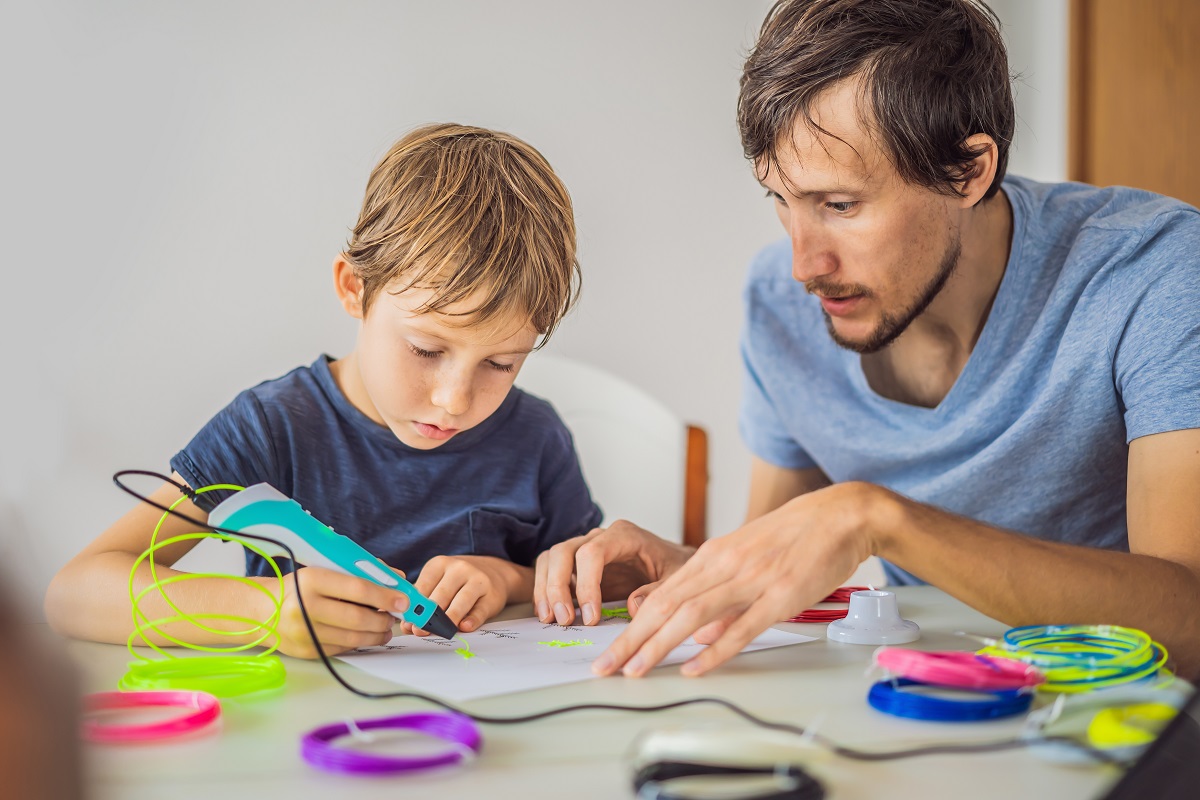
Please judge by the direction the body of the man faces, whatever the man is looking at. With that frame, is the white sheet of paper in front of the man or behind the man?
in front

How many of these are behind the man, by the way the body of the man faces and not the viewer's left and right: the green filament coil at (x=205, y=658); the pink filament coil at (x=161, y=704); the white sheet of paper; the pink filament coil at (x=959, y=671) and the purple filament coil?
0

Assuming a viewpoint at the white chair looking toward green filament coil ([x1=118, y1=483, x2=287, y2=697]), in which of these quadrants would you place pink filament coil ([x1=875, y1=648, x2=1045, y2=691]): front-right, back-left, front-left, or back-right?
front-left

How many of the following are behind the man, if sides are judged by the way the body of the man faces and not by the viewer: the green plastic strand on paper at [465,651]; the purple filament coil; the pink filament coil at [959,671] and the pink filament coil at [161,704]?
0

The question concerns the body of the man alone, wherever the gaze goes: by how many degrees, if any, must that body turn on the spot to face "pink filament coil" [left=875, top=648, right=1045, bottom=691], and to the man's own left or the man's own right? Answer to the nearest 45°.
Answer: approximately 45° to the man's own left

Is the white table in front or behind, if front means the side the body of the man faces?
in front

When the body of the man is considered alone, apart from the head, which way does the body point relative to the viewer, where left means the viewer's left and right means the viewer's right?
facing the viewer and to the left of the viewer

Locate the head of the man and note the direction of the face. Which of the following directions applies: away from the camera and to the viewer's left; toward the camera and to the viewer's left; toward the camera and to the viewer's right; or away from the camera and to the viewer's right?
toward the camera and to the viewer's left

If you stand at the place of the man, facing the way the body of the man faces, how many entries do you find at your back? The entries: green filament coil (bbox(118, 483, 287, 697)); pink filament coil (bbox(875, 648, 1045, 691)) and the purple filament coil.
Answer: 0

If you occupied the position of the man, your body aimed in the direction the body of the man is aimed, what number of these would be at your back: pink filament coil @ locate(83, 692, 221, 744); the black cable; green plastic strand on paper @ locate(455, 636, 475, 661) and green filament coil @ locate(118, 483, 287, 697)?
0
